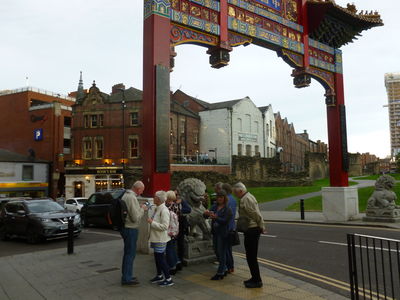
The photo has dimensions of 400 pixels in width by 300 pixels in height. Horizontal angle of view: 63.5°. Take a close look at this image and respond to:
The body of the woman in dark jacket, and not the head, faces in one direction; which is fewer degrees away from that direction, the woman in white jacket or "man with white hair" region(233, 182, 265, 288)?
the woman in white jacket

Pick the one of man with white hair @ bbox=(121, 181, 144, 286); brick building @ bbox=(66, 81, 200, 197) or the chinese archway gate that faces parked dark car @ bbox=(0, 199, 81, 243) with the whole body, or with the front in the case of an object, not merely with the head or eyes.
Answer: the brick building

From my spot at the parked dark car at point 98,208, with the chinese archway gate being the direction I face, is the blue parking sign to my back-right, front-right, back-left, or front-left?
back-left

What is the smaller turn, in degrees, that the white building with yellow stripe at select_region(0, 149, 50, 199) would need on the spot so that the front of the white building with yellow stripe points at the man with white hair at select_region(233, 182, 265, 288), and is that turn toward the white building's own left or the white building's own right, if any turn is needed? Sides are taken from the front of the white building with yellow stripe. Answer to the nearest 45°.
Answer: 0° — it already faces them

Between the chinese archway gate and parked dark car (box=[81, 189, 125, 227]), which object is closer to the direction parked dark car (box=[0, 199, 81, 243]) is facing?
the chinese archway gate

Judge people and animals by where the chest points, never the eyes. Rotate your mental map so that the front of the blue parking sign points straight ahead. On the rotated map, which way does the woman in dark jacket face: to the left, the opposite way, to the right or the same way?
to the right

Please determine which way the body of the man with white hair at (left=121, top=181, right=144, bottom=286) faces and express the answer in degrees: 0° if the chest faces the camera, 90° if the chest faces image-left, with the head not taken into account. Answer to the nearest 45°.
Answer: approximately 270°

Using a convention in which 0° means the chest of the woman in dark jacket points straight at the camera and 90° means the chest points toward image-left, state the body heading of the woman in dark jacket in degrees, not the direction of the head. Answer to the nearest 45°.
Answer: approximately 45°

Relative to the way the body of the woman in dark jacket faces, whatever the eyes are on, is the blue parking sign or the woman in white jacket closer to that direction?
the woman in white jacket

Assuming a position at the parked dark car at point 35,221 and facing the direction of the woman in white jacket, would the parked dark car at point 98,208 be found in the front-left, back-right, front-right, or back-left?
back-left
